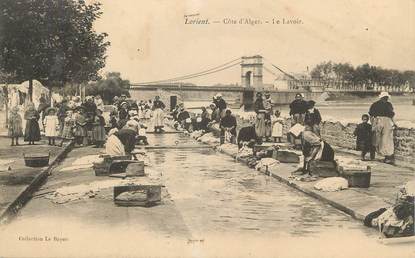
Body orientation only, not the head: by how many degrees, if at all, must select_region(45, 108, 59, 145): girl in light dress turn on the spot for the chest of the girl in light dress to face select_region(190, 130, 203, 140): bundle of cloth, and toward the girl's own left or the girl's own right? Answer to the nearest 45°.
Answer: approximately 135° to the girl's own left

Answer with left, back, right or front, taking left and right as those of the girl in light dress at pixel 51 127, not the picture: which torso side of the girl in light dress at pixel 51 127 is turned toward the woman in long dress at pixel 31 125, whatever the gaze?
right
